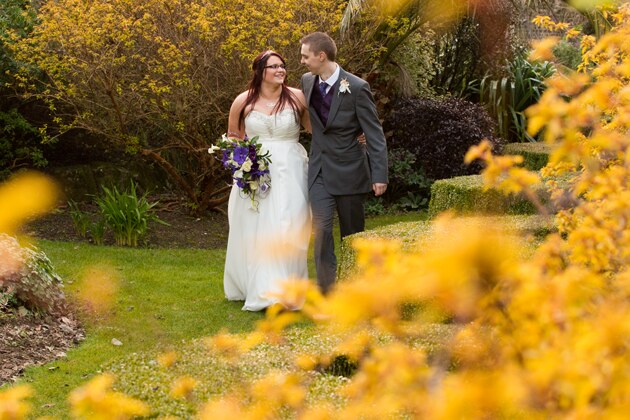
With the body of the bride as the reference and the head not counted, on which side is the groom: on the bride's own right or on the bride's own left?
on the bride's own left

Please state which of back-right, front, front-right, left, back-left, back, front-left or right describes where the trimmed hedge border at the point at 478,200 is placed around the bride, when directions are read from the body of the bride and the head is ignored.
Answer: back-left

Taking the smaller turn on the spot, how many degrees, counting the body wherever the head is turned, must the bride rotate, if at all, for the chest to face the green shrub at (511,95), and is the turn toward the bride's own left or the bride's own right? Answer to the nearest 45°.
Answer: approximately 135° to the bride's own left

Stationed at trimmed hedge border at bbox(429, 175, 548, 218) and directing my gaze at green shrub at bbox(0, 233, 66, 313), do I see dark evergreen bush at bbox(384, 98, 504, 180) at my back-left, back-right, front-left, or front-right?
back-right

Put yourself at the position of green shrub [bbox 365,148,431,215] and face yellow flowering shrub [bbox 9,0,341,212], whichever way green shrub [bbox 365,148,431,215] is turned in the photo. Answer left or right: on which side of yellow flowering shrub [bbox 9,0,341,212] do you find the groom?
left

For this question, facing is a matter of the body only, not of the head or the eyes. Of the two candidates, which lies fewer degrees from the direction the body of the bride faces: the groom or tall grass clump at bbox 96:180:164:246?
the groom

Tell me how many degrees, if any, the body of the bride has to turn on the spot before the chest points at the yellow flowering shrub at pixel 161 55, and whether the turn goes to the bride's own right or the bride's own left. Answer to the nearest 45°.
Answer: approximately 180°

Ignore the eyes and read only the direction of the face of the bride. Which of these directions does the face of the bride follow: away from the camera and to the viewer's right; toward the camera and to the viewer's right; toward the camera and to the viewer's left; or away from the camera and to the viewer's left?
toward the camera and to the viewer's right

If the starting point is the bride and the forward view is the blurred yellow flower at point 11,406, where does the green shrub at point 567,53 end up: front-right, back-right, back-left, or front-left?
back-left

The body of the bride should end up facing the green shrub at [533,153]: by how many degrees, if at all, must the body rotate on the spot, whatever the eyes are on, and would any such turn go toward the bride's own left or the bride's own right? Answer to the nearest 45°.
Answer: approximately 135° to the bride's own left

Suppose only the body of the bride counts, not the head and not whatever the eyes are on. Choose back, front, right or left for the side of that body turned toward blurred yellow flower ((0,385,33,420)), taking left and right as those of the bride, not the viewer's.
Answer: front

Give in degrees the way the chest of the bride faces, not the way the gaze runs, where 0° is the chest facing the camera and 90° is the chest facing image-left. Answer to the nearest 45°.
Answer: approximately 0°
